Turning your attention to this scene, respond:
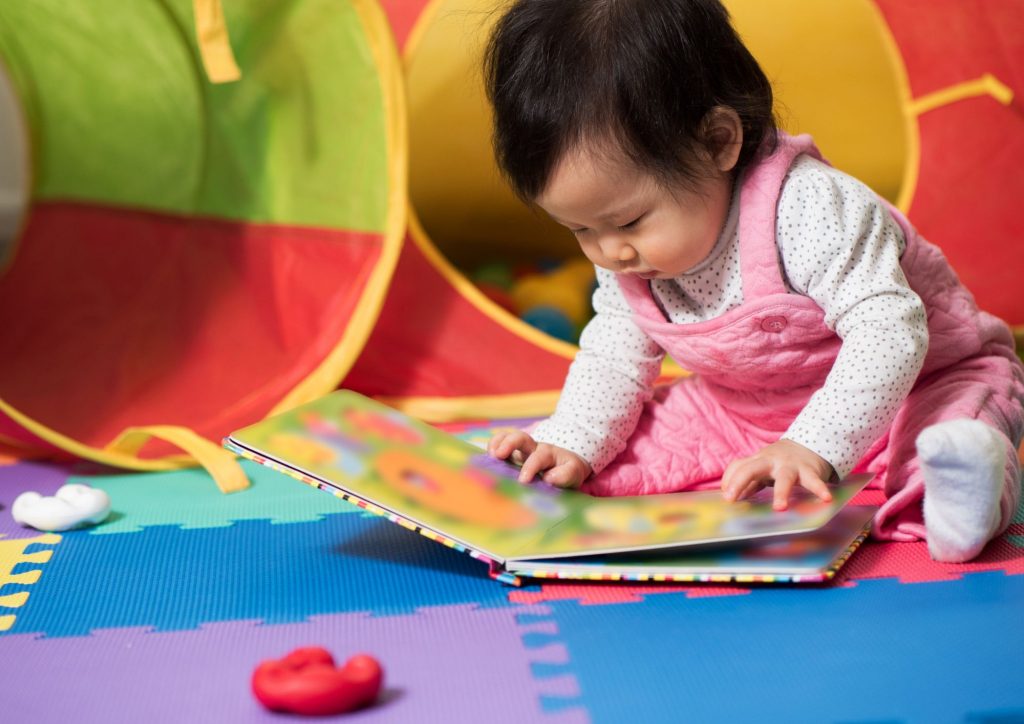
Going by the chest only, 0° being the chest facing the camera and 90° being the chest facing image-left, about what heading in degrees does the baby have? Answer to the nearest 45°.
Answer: approximately 45°

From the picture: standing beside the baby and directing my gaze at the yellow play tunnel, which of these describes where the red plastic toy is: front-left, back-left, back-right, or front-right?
back-left

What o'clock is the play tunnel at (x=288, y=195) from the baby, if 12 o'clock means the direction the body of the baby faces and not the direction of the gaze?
The play tunnel is roughly at 3 o'clock from the baby.
